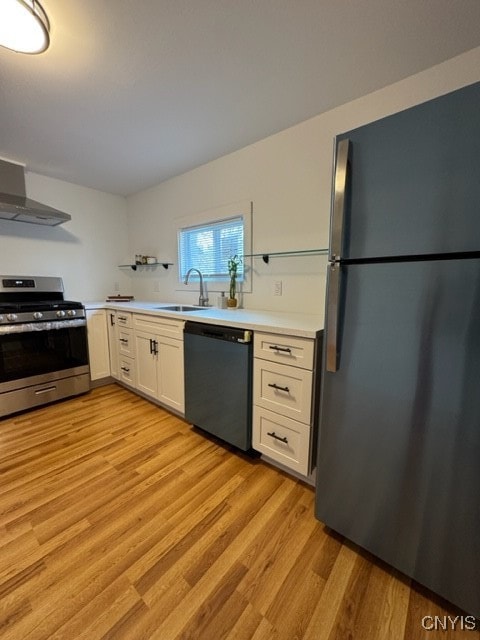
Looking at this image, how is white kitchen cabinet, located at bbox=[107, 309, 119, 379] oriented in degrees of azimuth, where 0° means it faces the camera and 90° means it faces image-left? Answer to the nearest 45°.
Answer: approximately 45°

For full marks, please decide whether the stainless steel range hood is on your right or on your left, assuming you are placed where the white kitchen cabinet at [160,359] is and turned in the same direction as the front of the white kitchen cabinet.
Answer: on your right

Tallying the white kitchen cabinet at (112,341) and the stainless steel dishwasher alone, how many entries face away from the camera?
0

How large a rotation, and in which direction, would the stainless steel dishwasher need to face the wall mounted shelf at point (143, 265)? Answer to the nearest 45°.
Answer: approximately 90° to its right

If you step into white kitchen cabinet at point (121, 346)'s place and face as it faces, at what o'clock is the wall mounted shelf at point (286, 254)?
The wall mounted shelf is roughly at 9 o'clock from the white kitchen cabinet.
